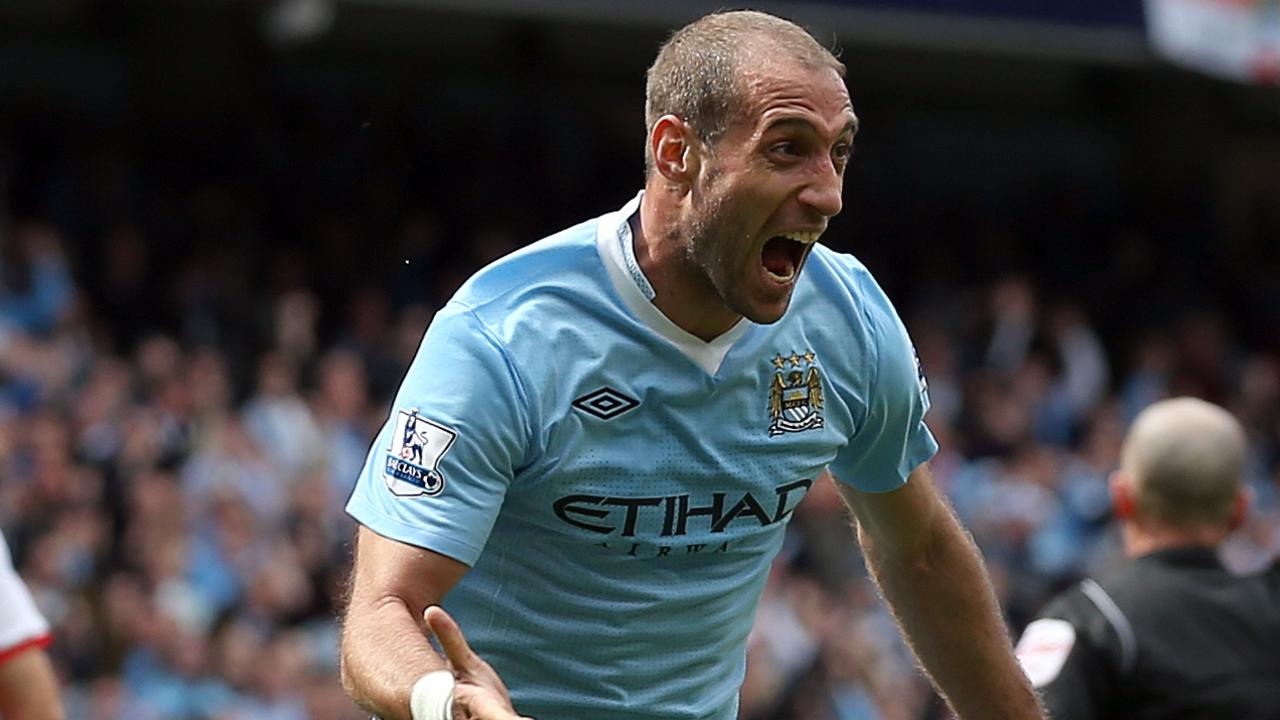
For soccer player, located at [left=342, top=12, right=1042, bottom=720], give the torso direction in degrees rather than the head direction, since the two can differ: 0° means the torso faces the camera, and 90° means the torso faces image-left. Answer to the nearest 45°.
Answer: approximately 315°

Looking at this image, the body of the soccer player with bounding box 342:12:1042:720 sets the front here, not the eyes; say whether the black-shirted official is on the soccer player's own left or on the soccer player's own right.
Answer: on the soccer player's own left
